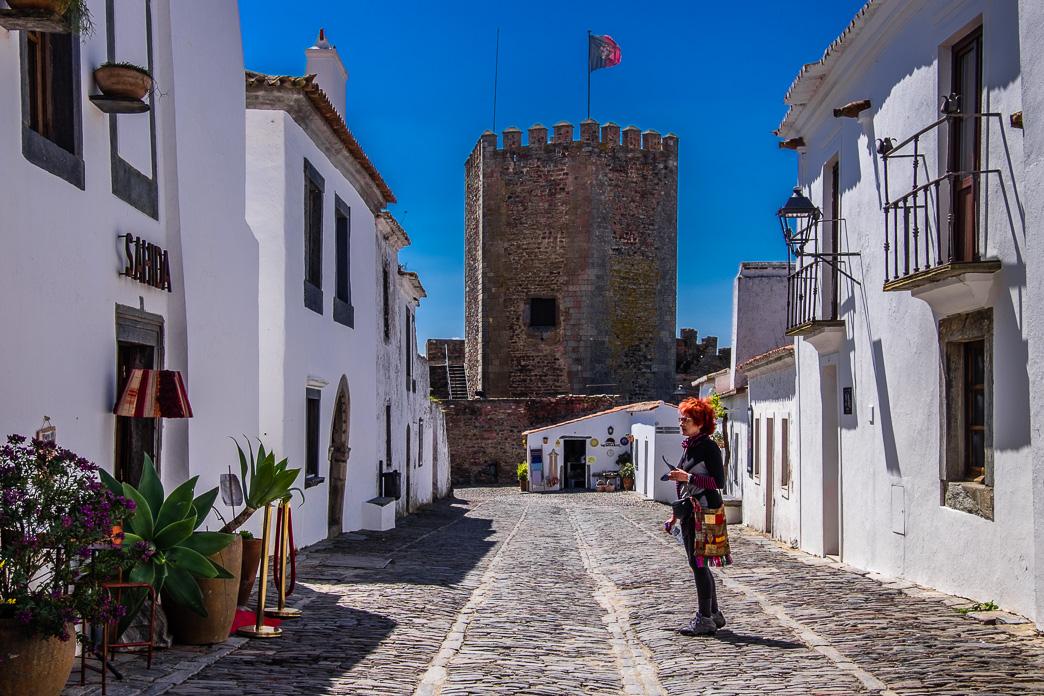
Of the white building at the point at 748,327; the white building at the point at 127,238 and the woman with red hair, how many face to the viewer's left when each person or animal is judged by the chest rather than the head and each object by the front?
2

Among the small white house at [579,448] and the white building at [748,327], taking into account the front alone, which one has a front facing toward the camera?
the small white house

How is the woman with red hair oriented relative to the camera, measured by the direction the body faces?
to the viewer's left

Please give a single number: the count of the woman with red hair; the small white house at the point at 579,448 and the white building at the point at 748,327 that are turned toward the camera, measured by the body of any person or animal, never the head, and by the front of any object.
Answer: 1

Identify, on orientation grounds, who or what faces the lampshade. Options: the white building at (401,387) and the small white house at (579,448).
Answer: the small white house

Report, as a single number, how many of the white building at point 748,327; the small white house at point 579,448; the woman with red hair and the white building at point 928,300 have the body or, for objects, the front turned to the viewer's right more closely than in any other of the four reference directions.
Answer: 0

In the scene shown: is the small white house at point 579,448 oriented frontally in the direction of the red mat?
yes

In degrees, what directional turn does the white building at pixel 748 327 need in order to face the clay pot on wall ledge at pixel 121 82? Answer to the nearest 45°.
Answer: approximately 90° to its left

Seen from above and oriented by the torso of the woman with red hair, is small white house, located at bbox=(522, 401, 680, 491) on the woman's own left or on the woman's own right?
on the woman's own right

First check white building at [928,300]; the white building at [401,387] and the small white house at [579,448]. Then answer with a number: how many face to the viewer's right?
1

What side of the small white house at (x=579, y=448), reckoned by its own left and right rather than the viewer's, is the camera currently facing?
front

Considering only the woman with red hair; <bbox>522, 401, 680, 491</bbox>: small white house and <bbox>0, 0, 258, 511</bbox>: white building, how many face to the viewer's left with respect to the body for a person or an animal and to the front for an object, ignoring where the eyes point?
1

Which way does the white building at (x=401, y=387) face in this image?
to the viewer's right

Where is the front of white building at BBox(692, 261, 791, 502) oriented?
to the viewer's left

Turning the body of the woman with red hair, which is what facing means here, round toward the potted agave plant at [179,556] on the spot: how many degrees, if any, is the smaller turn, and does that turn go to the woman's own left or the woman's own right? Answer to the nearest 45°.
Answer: approximately 45° to the woman's own left

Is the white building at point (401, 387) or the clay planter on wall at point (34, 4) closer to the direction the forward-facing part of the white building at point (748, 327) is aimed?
the white building

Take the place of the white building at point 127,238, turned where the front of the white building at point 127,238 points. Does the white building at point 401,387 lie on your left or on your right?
on your left

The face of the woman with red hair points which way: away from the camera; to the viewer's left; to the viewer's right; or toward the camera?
to the viewer's left
